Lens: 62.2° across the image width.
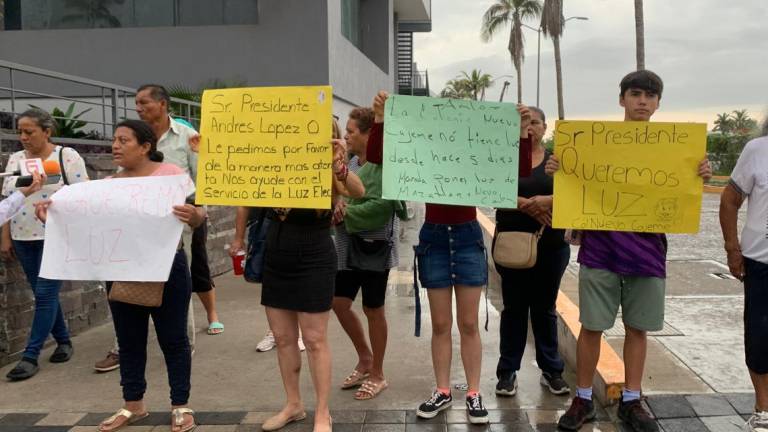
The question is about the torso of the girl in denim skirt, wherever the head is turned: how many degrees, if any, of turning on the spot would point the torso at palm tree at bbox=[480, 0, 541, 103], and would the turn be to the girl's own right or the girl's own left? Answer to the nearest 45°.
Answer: approximately 180°

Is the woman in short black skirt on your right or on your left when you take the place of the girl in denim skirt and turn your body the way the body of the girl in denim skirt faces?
on your right

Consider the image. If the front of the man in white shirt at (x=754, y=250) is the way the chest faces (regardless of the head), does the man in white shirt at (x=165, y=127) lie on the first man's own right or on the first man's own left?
on the first man's own right

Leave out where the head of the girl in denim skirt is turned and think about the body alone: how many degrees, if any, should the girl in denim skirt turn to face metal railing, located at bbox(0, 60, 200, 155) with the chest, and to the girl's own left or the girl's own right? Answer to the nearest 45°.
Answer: approximately 135° to the girl's own right

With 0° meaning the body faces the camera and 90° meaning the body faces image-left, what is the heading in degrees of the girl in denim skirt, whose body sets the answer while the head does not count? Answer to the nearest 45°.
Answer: approximately 0°

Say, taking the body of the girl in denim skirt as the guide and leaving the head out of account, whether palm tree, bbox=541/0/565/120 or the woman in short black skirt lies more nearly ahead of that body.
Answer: the woman in short black skirt

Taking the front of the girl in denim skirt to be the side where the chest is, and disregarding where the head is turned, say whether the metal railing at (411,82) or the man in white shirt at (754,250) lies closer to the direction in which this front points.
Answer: the man in white shirt

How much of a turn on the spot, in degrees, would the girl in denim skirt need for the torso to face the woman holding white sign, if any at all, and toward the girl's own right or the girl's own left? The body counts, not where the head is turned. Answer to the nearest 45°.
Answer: approximately 90° to the girl's own right

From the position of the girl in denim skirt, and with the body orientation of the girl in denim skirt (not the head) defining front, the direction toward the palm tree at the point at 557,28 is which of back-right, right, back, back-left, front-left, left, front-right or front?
back
